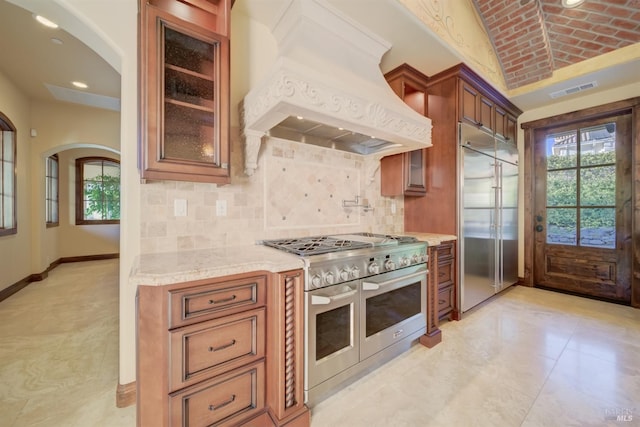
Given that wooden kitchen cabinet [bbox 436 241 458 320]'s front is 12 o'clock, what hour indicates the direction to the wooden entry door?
The wooden entry door is roughly at 9 o'clock from the wooden kitchen cabinet.

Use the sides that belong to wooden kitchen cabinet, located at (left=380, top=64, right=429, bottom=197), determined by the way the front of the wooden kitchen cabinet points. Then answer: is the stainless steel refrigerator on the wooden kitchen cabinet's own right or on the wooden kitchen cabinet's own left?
on the wooden kitchen cabinet's own left

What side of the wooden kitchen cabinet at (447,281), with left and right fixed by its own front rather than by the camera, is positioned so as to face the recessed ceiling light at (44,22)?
right

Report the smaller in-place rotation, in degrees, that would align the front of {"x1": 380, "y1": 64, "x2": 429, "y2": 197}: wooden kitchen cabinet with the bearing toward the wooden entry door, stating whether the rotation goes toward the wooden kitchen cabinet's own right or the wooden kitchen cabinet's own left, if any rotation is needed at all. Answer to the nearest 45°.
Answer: approximately 90° to the wooden kitchen cabinet's own left

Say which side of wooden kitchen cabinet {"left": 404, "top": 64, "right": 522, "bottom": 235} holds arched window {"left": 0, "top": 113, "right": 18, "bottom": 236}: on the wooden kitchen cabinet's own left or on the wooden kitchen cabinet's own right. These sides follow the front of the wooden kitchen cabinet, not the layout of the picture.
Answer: on the wooden kitchen cabinet's own right
